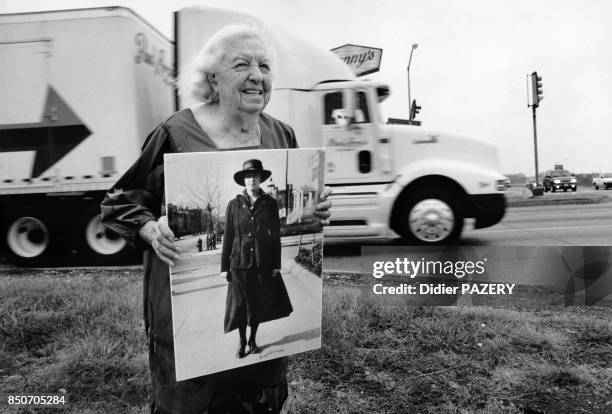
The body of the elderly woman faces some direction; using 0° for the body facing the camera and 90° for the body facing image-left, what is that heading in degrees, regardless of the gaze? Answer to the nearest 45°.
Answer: approximately 315°

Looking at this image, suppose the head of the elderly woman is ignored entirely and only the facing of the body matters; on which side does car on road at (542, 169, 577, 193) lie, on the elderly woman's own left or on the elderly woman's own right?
on the elderly woman's own left

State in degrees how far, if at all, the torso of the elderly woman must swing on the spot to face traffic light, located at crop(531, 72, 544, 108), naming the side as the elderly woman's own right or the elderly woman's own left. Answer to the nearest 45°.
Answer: approximately 90° to the elderly woman's own left

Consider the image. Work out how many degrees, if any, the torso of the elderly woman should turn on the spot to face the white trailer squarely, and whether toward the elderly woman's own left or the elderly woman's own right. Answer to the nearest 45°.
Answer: approximately 180°

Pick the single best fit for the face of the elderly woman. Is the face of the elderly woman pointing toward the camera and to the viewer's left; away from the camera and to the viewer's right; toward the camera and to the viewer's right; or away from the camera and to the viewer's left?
toward the camera and to the viewer's right

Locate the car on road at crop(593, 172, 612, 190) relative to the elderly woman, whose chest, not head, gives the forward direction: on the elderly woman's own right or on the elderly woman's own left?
on the elderly woman's own left

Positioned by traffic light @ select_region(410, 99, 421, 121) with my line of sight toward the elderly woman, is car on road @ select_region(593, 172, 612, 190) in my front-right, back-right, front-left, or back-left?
back-left
